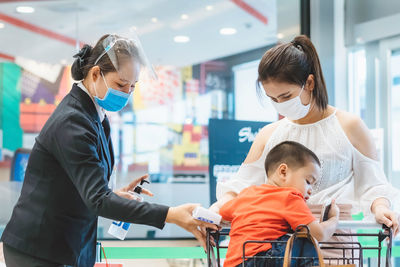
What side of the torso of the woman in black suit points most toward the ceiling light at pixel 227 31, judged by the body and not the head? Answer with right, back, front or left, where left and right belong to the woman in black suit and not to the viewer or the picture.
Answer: left

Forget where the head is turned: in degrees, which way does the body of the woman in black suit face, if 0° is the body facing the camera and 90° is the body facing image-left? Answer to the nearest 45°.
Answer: approximately 270°

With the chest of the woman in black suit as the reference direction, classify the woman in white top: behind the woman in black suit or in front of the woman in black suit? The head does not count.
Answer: in front

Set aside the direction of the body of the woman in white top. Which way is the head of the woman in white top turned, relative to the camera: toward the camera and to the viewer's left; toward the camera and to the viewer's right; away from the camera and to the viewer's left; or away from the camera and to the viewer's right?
toward the camera and to the viewer's left

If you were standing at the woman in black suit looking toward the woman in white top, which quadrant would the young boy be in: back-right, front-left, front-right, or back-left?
front-right

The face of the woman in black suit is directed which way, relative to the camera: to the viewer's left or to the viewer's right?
to the viewer's right

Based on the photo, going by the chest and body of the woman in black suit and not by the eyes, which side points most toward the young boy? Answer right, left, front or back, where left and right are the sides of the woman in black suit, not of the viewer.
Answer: front
